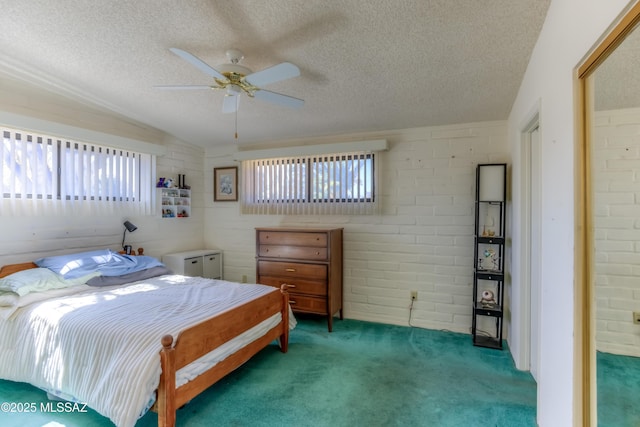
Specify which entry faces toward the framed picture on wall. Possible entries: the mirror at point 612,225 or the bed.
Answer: the mirror

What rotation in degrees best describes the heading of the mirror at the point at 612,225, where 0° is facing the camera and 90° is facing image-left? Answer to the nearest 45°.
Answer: approximately 90°

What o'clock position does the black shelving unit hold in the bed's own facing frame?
The black shelving unit is roughly at 11 o'clock from the bed.

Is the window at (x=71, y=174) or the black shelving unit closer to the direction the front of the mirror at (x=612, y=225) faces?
the window

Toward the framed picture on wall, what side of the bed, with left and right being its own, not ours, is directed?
left

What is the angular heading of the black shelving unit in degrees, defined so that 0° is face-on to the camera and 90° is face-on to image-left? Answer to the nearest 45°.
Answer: approximately 0°

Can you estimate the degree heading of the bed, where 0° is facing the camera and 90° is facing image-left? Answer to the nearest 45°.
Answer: approximately 315°

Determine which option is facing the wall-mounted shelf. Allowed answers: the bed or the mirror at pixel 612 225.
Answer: the mirror

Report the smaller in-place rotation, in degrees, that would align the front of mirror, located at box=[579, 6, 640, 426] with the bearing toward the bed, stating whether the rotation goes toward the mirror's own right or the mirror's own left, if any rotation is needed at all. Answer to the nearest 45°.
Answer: approximately 45° to the mirror's own left

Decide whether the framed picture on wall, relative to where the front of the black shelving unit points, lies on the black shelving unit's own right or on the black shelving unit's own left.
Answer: on the black shelving unit's own right
